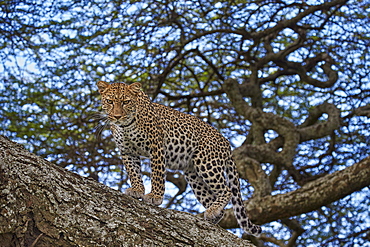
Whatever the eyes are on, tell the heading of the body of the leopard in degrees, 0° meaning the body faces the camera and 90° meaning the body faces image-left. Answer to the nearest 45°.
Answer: approximately 45°
